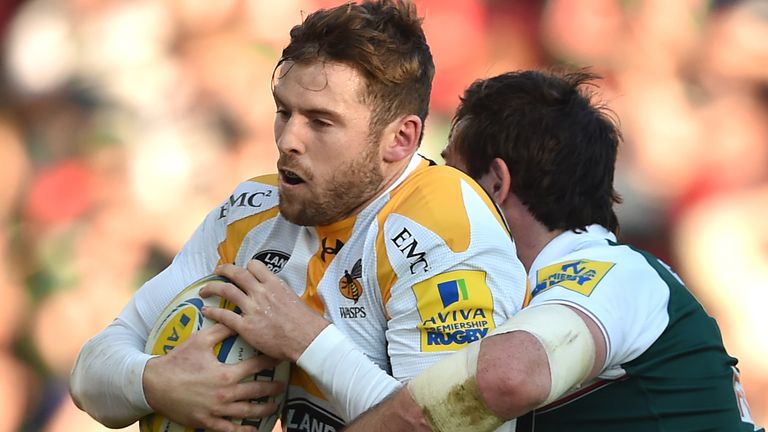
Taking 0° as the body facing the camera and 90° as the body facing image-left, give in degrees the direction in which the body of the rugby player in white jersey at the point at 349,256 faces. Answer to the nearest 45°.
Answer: approximately 45°
